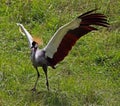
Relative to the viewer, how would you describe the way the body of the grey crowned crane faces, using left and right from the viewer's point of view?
facing the viewer and to the left of the viewer
